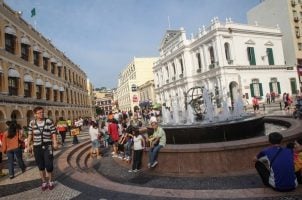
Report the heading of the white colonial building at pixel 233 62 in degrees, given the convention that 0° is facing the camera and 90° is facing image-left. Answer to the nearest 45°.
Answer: approximately 45°

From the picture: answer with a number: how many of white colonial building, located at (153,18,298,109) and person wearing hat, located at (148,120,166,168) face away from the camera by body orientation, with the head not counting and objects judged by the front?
0

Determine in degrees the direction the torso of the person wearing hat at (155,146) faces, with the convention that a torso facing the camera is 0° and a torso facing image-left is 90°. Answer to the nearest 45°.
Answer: approximately 45°

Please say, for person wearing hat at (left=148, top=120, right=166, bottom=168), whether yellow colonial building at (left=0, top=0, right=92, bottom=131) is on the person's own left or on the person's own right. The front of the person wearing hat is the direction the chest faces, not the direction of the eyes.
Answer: on the person's own right

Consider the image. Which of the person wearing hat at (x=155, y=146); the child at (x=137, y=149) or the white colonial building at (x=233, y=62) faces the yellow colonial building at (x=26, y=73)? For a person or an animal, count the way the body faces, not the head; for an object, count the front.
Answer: the white colonial building

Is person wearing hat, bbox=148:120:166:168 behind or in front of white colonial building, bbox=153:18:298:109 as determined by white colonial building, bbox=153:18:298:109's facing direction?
in front

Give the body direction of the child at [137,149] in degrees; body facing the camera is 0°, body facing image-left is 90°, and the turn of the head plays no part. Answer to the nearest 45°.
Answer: approximately 45°

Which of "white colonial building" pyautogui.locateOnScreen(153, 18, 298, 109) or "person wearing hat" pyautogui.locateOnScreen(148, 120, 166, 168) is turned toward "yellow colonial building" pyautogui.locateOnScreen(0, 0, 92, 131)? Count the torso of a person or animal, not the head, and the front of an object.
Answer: the white colonial building

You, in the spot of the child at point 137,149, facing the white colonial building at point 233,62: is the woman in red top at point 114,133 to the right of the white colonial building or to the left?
left
